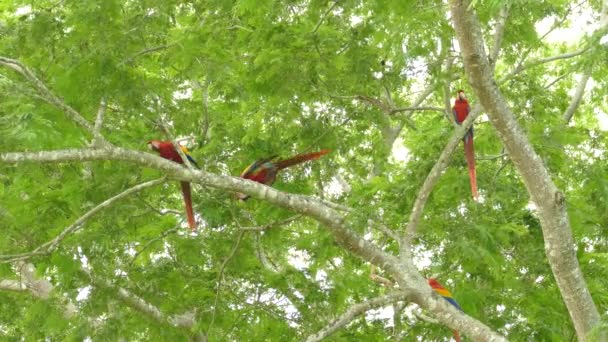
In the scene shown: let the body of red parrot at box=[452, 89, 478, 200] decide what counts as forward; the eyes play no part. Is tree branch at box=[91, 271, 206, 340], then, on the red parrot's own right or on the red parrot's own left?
on the red parrot's own right

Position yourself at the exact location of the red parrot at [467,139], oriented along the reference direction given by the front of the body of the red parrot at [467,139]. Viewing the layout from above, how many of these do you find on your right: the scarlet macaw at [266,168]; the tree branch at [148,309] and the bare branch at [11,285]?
3

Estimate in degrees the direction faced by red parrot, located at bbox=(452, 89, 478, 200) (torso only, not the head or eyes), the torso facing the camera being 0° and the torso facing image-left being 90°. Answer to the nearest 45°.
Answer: approximately 0°

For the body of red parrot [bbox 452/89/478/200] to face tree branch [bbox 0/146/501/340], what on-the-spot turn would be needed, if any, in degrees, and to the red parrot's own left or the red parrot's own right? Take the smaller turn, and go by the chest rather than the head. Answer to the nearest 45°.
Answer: approximately 45° to the red parrot's own right

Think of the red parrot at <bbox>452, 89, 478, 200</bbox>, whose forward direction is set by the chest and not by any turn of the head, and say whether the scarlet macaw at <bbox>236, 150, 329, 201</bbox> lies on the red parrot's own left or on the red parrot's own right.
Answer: on the red parrot's own right

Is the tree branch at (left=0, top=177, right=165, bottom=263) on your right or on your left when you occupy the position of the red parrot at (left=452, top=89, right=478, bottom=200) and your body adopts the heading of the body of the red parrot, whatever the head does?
on your right

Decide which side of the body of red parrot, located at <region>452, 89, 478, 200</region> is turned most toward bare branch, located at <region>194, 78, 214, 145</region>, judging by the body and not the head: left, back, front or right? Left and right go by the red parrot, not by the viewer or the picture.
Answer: right
